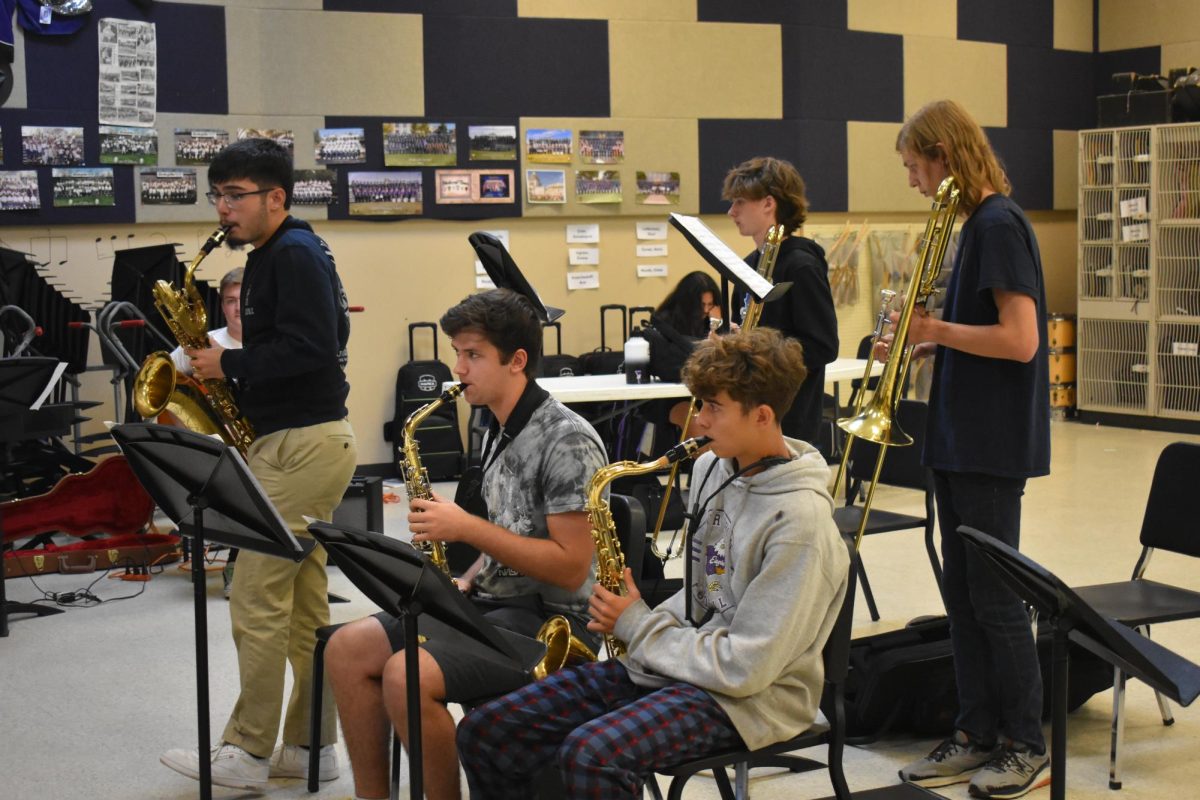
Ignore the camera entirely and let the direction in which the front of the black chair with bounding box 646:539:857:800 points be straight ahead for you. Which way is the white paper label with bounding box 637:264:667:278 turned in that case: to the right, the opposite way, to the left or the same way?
to the left

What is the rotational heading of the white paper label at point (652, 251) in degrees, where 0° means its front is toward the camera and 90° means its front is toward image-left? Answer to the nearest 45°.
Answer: approximately 0°

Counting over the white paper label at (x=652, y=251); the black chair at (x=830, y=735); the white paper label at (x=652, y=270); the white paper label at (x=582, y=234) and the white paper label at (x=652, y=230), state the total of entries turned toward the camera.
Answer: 4

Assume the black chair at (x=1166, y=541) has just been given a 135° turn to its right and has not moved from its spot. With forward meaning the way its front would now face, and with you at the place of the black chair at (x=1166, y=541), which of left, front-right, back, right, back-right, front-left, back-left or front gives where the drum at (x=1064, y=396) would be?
front

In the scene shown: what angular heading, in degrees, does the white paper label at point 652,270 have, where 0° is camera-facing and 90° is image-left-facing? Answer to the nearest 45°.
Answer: approximately 0°

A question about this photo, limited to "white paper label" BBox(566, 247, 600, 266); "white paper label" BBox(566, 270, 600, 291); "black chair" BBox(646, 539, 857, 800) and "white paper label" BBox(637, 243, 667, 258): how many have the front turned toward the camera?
3

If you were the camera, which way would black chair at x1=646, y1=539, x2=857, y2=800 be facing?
facing to the left of the viewer
